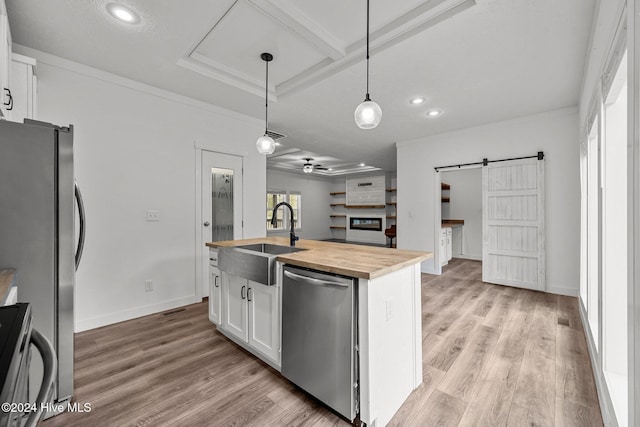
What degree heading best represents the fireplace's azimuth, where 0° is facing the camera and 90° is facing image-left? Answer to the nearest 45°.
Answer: approximately 0°

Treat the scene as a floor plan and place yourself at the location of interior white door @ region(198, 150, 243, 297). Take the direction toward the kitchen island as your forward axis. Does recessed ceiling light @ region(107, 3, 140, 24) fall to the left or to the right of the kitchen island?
right

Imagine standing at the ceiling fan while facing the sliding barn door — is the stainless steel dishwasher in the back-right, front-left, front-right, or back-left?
front-right

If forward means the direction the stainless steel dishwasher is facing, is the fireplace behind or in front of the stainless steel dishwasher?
behind

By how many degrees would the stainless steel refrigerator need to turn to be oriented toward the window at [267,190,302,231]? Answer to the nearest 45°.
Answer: approximately 45° to its left

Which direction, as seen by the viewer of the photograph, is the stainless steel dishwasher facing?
facing the viewer and to the left of the viewer

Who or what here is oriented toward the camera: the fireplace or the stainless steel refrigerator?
the fireplace

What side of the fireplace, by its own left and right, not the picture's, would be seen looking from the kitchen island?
front

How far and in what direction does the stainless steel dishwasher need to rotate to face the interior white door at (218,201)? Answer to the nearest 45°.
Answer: approximately 90° to its right

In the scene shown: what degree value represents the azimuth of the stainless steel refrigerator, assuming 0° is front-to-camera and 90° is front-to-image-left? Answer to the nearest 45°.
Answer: approximately 270°

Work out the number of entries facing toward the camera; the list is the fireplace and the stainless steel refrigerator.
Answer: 1
